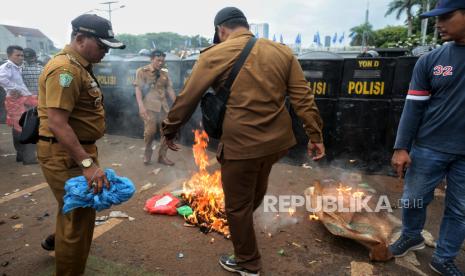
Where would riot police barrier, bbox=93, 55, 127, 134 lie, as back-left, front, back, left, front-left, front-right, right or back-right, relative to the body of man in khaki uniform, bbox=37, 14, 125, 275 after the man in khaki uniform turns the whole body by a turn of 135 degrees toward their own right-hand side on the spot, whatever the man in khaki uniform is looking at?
back-right

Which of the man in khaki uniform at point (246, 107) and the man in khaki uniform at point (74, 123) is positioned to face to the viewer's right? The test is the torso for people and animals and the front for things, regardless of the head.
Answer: the man in khaki uniform at point (74, 123)

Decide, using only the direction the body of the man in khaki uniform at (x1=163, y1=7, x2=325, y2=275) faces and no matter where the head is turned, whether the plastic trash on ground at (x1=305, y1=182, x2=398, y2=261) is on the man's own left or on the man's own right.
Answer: on the man's own right

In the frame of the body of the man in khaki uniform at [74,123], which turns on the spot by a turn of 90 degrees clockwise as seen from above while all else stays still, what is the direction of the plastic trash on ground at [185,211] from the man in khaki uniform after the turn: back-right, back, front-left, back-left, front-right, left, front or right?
back-left

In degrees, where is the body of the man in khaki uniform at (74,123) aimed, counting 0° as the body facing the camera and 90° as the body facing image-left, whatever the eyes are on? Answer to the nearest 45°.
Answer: approximately 270°

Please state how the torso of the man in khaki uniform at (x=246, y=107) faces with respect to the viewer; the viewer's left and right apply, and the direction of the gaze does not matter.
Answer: facing away from the viewer and to the left of the viewer

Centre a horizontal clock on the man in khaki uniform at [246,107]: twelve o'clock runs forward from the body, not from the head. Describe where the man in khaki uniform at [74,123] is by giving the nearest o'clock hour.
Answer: the man in khaki uniform at [74,123] is roughly at 10 o'clock from the man in khaki uniform at [246,107].

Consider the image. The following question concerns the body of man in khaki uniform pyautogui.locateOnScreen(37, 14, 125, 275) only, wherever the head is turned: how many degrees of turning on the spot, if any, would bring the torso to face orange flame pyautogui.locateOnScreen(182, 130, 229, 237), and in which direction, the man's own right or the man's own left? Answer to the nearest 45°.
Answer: approximately 45° to the man's own left

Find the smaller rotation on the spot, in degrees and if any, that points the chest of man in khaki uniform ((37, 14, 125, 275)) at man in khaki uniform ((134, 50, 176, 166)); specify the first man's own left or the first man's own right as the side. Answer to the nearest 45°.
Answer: approximately 90° to the first man's own left

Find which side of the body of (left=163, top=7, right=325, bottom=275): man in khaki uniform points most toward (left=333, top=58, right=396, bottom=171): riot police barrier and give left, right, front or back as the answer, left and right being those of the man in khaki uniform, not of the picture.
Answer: right
